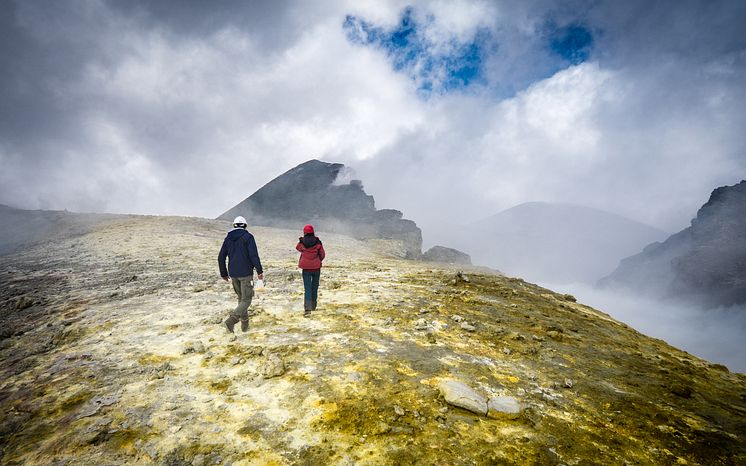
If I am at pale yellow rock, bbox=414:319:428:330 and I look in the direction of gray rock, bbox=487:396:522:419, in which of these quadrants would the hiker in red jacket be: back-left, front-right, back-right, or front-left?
back-right

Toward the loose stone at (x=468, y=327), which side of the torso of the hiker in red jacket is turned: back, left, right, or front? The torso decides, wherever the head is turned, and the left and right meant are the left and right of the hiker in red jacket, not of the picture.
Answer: right

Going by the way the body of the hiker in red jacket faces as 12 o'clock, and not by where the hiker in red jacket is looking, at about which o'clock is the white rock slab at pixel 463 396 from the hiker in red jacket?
The white rock slab is roughly at 5 o'clock from the hiker in red jacket.

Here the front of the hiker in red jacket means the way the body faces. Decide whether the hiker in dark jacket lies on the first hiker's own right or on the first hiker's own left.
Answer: on the first hiker's own left

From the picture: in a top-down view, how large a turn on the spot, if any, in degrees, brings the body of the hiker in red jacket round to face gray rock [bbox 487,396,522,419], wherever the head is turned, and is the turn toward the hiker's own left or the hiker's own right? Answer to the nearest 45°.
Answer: approximately 135° to the hiker's own right

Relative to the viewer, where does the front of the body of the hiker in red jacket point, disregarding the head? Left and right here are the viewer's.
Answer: facing away from the viewer

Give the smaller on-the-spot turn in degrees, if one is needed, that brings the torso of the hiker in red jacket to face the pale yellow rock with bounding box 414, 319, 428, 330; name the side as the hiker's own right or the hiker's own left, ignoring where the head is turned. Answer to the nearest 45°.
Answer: approximately 135° to the hiker's own right

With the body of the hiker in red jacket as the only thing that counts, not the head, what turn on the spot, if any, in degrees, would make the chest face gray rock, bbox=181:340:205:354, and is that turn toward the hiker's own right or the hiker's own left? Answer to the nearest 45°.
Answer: approximately 135° to the hiker's own left
